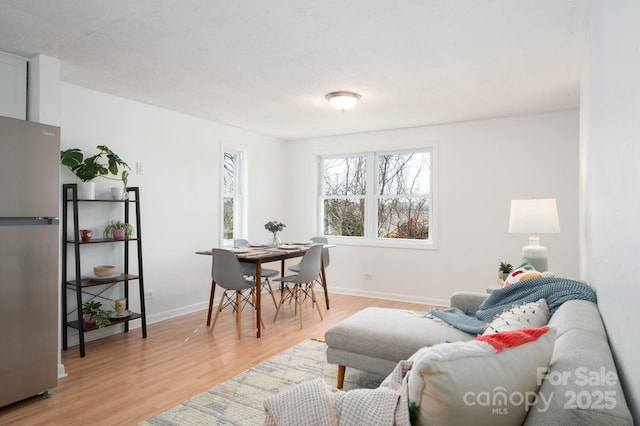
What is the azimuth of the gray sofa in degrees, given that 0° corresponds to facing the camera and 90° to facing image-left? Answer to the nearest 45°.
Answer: approximately 90°

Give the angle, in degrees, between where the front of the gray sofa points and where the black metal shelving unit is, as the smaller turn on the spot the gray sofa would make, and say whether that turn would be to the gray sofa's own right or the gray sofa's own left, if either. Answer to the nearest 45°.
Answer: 0° — it already faces it

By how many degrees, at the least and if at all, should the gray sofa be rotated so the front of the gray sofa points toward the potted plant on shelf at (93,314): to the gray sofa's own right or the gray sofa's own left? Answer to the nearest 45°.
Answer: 0° — it already faces it

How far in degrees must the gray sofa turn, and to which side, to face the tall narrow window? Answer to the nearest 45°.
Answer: approximately 45° to its right

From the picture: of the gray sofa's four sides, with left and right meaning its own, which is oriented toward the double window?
right

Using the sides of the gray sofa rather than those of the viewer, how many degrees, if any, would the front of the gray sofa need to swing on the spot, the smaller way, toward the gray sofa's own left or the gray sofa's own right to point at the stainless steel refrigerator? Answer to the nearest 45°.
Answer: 0° — it already faces it

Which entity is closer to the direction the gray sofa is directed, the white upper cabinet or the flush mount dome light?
the white upper cabinet

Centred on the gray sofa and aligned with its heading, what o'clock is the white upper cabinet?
The white upper cabinet is roughly at 12 o'clock from the gray sofa.

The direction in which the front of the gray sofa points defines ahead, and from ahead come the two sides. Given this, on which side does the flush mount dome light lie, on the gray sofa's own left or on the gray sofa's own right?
on the gray sofa's own right
